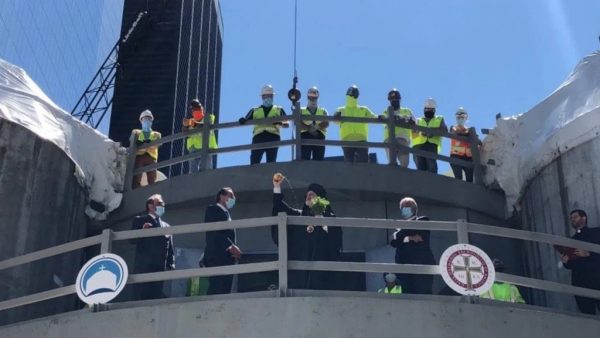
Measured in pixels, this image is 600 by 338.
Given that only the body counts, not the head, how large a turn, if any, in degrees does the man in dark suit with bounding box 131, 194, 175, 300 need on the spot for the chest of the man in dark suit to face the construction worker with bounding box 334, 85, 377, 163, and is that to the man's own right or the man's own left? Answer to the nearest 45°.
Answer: approximately 90° to the man's own left

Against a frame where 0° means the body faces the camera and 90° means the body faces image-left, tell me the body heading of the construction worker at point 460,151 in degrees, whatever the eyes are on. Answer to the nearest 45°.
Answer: approximately 0°

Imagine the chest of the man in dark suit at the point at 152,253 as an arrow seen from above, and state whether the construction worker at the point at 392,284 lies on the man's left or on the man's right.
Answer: on the man's left

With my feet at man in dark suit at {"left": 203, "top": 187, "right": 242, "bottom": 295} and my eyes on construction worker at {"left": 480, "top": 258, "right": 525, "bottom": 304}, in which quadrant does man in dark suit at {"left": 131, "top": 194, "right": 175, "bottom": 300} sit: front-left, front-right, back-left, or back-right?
back-left

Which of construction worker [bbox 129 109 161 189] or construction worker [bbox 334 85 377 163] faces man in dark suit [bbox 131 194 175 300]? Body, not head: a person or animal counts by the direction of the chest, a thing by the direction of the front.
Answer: construction worker [bbox 129 109 161 189]

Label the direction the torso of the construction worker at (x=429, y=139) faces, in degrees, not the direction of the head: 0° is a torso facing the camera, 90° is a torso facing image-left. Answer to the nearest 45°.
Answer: approximately 0°

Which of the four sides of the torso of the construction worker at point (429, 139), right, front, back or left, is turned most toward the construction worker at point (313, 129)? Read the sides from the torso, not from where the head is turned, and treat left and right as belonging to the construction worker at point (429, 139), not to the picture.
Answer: right
